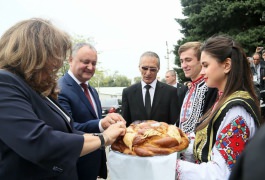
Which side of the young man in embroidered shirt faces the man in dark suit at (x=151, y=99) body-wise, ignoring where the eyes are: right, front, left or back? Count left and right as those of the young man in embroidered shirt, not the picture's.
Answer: right

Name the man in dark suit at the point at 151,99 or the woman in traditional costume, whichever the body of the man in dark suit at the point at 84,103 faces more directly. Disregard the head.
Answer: the woman in traditional costume

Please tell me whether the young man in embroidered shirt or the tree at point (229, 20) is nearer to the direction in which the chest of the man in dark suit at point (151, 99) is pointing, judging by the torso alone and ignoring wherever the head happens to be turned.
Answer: the young man in embroidered shirt

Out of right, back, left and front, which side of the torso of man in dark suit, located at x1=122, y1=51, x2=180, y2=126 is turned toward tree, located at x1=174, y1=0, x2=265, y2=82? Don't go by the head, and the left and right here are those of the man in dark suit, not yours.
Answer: back

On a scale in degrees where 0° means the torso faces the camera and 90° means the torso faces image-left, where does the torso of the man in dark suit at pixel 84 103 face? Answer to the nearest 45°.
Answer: approximately 315°
